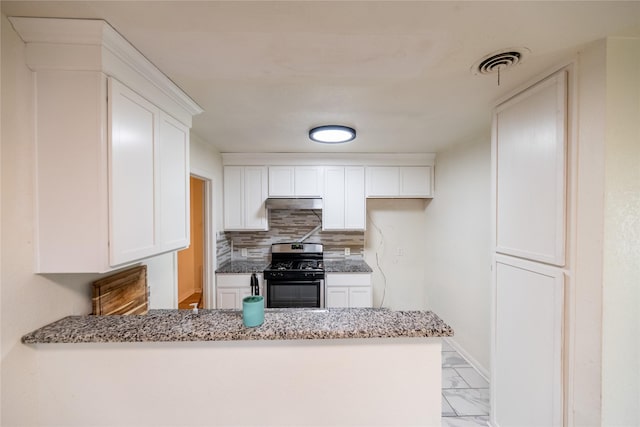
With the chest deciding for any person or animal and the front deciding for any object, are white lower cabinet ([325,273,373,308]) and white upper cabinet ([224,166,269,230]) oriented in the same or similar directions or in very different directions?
same or similar directions

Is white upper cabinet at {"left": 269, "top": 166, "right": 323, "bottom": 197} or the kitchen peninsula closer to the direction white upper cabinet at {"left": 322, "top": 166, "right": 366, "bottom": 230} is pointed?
the kitchen peninsula

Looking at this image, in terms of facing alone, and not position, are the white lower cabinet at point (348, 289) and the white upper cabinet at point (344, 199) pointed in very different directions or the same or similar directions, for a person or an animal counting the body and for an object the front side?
same or similar directions

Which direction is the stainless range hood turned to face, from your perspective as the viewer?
facing the viewer

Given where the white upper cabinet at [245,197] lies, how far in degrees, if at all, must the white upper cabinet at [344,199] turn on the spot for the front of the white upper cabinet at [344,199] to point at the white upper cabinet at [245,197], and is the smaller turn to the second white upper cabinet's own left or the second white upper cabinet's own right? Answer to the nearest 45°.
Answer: approximately 90° to the second white upper cabinet's own right

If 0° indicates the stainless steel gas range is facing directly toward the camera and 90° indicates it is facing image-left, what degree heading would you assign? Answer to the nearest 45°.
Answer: approximately 0°

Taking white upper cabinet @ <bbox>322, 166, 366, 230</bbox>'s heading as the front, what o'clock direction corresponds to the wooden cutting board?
The wooden cutting board is roughly at 1 o'clock from the white upper cabinet.

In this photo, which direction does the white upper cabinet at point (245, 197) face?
toward the camera

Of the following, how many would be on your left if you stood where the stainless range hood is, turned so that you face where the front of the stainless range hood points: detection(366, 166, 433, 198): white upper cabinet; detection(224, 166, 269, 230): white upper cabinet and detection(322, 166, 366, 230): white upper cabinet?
2

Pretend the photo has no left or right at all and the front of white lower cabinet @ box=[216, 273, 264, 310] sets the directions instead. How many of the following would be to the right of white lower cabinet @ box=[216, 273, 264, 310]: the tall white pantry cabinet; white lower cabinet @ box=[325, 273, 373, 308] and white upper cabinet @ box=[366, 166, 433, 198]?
0

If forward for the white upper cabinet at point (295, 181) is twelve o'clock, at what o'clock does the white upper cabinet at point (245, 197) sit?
the white upper cabinet at point (245, 197) is roughly at 3 o'clock from the white upper cabinet at point (295, 181).

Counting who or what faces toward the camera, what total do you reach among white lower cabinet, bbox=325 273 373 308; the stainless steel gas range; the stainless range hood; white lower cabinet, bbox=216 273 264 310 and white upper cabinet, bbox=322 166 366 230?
5

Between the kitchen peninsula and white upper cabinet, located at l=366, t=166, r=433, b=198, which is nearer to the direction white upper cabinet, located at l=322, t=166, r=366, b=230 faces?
the kitchen peninsula

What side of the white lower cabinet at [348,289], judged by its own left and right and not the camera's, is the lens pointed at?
front

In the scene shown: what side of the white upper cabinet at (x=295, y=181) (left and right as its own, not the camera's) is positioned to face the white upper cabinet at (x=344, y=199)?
left

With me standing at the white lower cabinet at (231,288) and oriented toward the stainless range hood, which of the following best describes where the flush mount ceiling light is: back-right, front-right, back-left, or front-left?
front-right
